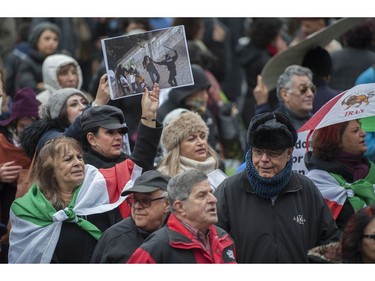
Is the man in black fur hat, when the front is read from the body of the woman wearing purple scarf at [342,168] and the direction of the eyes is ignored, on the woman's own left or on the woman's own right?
on the woman's own right

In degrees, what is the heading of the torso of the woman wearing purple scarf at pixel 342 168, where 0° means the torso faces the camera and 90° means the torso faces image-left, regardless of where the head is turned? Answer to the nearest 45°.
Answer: approximately 315°

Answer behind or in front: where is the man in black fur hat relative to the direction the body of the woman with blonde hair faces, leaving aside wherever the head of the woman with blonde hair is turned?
in front

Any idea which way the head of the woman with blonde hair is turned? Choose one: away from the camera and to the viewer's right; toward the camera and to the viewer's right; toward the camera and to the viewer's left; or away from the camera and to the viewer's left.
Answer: toward the camera and to the viewer's right

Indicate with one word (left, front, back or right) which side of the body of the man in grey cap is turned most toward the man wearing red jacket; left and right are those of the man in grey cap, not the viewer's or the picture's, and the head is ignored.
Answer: left

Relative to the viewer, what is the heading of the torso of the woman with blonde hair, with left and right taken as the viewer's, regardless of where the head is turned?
facing the viewer and to the right of the viewer
